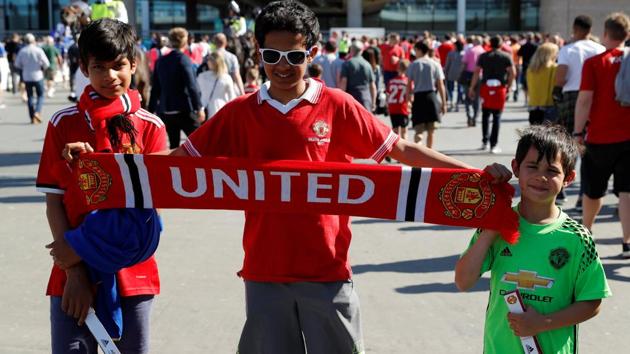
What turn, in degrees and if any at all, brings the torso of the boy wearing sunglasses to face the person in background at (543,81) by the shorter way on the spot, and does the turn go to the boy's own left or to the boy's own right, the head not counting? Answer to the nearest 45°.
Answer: approximately 180°

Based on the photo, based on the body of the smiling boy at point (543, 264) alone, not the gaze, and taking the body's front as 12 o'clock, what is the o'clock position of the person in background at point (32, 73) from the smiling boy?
The person in background is roughly at 5 o'clock from the smiling boy.

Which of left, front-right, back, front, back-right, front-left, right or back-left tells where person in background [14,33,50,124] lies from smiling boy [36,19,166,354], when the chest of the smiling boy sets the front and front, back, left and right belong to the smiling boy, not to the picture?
back

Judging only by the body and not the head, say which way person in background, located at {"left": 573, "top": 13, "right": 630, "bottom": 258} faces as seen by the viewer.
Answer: away from the camera

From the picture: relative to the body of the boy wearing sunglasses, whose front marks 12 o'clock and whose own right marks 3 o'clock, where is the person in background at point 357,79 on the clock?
The person in background is roughly at 6 o'clock from the boy wearing sunglasses.

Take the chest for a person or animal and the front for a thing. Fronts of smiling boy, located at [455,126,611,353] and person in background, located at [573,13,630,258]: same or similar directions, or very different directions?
very different directions

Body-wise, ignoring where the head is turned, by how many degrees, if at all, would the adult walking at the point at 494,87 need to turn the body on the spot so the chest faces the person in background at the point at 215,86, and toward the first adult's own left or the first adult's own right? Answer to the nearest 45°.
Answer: approximately 135° to the first adult's own left

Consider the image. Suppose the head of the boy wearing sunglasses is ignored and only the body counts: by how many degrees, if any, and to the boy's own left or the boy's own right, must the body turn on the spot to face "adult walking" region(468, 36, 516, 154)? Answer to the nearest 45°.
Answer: approximately 180°

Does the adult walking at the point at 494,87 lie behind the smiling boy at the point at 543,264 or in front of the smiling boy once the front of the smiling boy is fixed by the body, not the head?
behind
